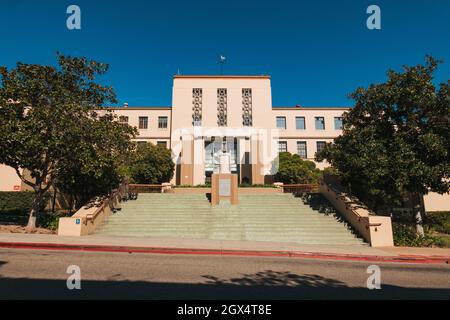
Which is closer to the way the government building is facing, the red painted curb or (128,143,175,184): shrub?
the red painted curb

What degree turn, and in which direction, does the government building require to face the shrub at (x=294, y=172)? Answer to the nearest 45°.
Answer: approximately 45° to its left

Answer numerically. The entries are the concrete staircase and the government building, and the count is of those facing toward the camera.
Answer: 2

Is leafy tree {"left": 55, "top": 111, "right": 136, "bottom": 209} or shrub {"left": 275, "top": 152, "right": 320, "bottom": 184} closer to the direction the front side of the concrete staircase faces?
the leafy tree

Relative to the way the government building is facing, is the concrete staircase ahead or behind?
ahead

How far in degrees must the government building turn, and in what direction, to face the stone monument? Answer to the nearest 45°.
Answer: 0° — it already faces it

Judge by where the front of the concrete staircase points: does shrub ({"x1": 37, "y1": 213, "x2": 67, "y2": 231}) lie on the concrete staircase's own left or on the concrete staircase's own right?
on the concrete staircase's own right

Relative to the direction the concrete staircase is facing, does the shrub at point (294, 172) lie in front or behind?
behind

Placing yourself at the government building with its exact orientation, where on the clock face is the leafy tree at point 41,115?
The leafy tree is roughly at 1 o'clock from the government building.

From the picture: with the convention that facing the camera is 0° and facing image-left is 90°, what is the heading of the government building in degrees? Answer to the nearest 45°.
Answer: approximately 0°

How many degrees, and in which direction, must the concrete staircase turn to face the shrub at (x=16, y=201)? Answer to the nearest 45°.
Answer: approximately 90° to its right

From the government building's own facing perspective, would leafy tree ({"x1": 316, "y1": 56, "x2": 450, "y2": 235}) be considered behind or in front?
in front

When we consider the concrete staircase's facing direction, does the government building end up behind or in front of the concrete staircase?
behind
